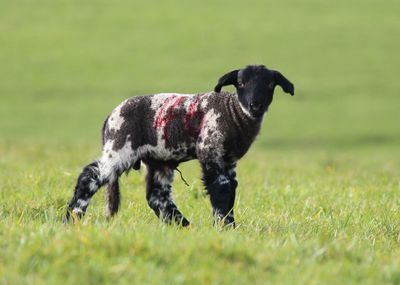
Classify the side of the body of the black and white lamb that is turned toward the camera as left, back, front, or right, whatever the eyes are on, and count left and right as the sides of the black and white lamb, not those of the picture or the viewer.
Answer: right
